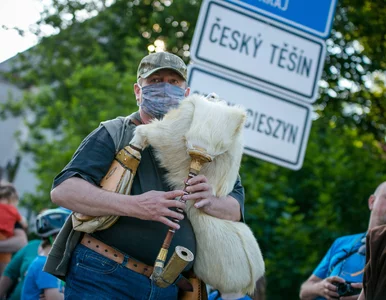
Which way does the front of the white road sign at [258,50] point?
toward the camera

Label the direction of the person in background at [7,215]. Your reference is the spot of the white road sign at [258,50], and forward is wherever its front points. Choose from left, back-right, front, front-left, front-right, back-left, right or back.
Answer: back-right

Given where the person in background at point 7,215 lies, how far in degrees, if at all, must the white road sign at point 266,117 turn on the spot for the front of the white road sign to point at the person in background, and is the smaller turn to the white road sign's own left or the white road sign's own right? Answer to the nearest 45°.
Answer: approximately 135° to the white road sign's own right

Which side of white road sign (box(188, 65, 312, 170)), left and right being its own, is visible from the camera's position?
front

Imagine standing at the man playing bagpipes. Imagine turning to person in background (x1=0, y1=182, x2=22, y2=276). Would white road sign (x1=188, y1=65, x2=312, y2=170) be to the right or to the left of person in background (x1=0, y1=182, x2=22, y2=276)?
right

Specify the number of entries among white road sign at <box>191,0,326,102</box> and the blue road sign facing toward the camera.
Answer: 2
